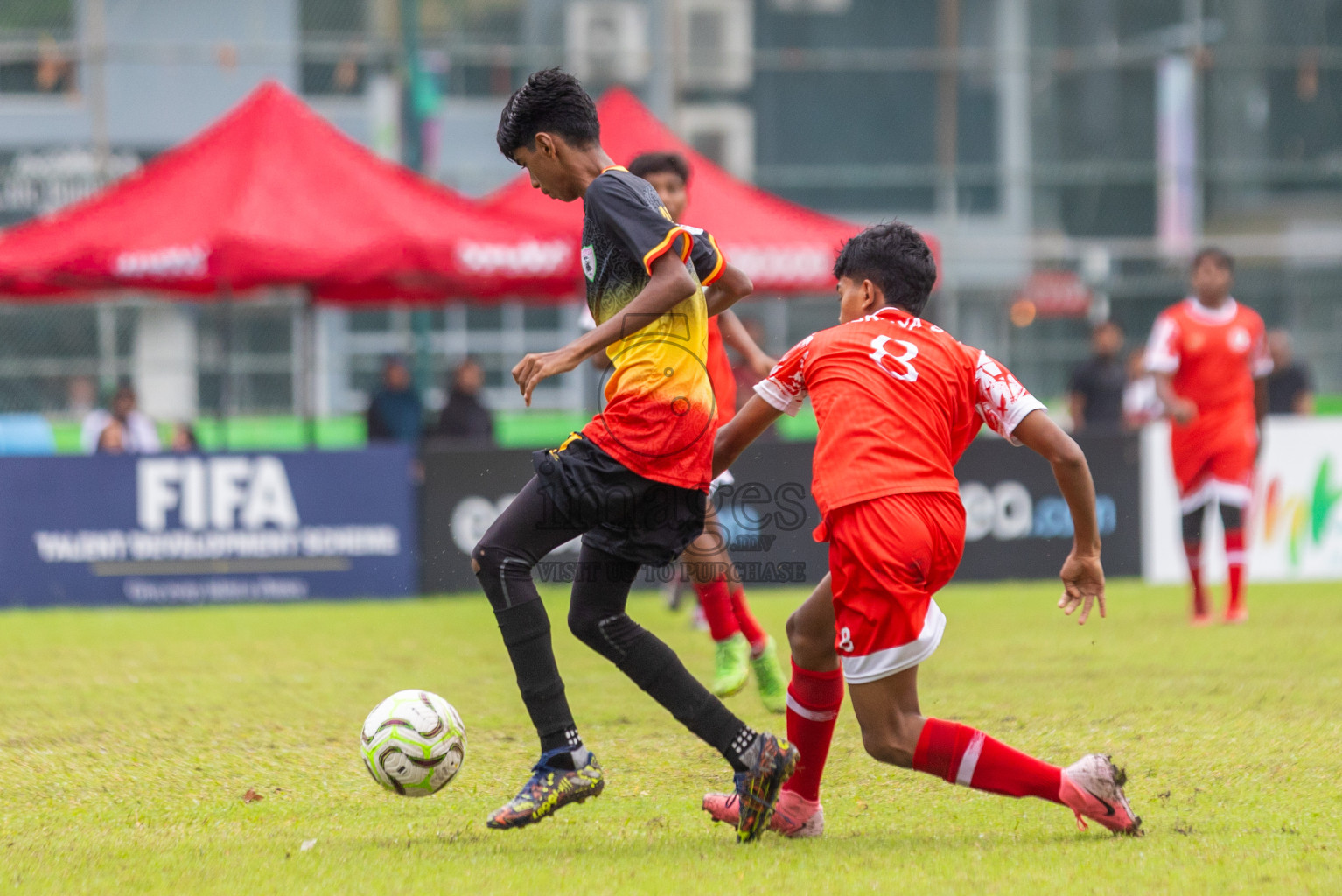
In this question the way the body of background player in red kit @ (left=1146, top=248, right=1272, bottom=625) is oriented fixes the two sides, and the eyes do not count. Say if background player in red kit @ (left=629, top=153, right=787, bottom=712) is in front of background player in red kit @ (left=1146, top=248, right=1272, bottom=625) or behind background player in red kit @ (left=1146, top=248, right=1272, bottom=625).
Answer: in front

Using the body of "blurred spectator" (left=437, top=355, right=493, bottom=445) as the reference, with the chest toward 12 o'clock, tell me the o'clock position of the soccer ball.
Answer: The soccer ball is roughly at 12 o'clock from the blurred spectator.

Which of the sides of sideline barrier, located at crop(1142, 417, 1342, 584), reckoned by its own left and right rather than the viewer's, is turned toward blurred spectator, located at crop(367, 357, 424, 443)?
right

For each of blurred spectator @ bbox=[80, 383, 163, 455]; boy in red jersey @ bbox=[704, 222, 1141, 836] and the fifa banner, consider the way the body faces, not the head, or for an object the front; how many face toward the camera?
2

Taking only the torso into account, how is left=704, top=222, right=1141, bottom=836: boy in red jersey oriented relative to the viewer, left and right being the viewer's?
facing away from the viewer and to the left of the viewer
